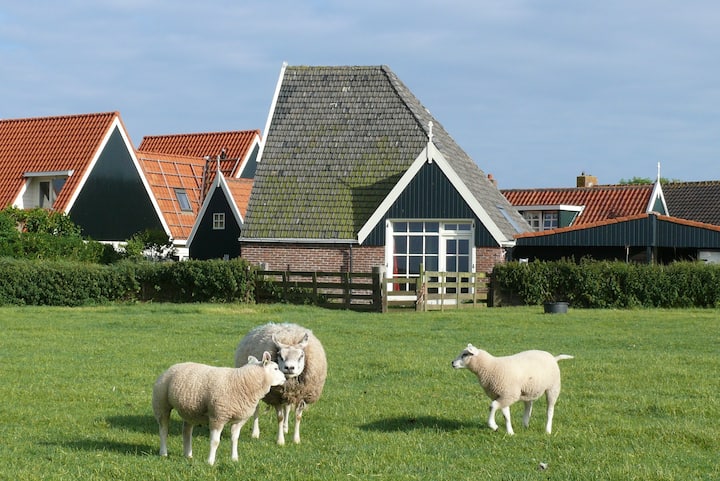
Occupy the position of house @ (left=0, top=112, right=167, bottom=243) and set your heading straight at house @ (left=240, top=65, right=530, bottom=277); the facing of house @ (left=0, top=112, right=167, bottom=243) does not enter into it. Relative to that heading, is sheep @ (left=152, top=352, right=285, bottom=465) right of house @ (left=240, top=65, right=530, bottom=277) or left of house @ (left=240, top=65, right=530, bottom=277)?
right

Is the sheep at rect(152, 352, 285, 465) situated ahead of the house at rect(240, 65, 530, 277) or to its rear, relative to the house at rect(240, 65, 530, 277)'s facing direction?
ahead

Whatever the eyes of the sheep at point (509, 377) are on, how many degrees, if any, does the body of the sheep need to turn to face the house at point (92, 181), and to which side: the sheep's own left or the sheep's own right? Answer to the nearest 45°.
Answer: approximately 45° to the sheep's own right

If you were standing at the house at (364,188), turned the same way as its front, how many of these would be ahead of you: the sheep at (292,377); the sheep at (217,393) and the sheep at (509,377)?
3

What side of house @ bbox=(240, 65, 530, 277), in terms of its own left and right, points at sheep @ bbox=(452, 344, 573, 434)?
front

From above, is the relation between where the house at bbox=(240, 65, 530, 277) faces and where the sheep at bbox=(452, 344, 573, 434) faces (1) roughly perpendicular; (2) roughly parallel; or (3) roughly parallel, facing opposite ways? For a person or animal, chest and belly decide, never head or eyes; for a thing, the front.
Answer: roughly perpendicular

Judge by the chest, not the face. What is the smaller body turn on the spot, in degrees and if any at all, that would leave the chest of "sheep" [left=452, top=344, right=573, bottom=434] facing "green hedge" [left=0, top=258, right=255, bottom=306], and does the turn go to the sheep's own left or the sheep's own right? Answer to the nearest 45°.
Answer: approximately 45° to the sheep's own right

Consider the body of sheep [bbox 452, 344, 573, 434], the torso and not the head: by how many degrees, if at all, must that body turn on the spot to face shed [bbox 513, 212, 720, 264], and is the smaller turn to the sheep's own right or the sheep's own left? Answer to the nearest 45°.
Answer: approximately 90° to the sheep's own right

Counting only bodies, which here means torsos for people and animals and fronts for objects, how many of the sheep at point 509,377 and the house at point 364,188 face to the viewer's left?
1

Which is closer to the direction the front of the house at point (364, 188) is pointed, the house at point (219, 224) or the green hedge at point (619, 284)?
the green hedge

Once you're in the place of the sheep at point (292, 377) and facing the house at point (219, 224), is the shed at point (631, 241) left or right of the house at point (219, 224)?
right

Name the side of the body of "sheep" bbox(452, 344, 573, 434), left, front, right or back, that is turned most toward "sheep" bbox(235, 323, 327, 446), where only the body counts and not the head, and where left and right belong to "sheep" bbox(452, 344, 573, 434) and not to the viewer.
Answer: front

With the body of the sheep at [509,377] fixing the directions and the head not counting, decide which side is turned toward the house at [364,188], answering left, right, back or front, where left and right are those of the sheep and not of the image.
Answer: right

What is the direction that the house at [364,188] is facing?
toward the camera

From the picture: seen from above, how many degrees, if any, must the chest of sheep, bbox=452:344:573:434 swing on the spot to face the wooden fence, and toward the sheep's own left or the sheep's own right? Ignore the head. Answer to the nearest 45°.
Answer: approximately 90° to the sheep's own right

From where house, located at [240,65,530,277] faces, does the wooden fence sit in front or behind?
in front

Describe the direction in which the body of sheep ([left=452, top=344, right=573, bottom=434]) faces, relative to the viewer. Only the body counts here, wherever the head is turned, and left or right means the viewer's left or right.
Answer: facing to the left of the viewer
